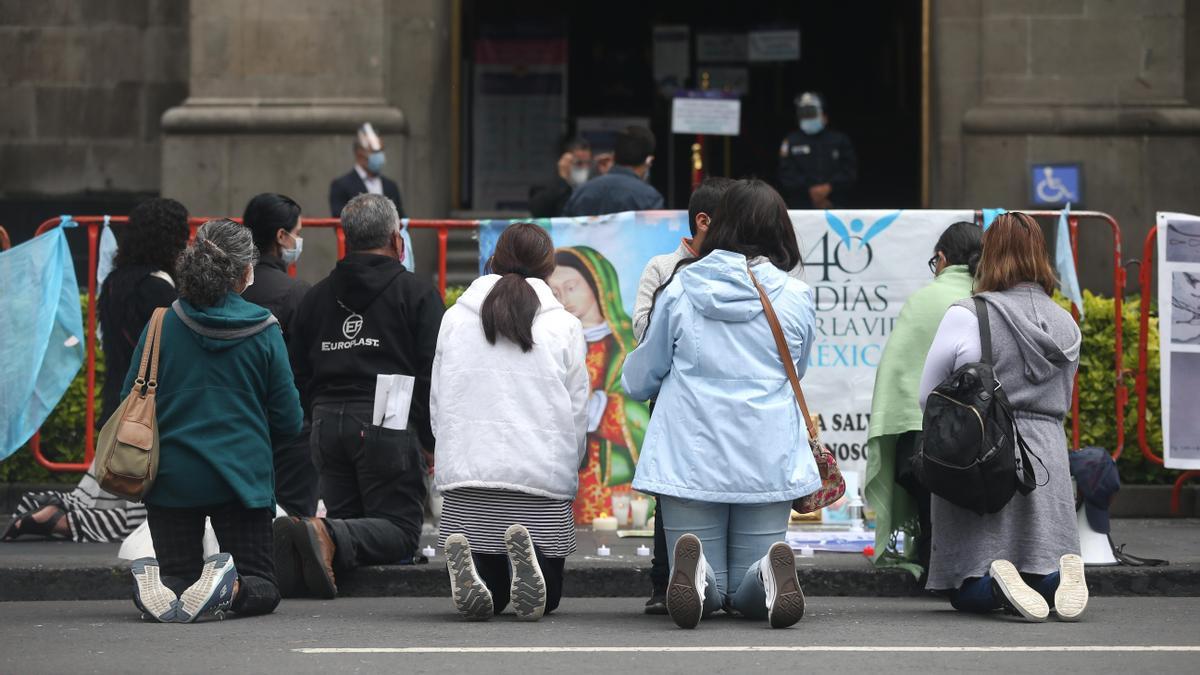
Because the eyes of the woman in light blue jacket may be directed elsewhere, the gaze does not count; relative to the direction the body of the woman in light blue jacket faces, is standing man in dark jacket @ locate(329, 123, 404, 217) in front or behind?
in front

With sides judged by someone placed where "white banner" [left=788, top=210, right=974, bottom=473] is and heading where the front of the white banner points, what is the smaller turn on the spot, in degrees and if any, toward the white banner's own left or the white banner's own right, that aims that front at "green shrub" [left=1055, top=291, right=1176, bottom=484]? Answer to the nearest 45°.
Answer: approximately 90° to the white banner's own left

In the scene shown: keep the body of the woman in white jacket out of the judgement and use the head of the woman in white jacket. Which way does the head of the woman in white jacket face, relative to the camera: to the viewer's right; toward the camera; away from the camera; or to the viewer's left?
away from the camera

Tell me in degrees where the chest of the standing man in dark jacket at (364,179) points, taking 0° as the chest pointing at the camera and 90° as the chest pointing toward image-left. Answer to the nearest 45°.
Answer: approximately 315°

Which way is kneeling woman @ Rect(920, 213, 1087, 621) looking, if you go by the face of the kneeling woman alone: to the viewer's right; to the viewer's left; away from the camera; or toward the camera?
away from the camera

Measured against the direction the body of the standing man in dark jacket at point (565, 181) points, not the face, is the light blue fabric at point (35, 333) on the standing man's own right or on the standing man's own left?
on the standing man's own right

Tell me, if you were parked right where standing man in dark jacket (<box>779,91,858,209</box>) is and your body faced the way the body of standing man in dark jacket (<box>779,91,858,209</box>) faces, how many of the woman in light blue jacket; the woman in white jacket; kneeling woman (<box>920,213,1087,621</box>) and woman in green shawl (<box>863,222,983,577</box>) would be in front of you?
4

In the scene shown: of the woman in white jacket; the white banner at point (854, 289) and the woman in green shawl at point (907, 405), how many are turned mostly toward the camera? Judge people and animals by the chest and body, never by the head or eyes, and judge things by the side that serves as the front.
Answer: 1

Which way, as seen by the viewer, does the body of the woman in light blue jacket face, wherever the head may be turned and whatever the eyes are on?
away from the camera

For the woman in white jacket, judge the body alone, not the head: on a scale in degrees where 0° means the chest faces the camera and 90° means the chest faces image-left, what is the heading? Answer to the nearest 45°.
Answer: approximately 180°

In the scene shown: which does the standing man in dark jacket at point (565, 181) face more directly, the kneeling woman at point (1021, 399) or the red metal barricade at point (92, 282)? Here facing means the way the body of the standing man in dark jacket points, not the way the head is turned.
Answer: the kneeling woman

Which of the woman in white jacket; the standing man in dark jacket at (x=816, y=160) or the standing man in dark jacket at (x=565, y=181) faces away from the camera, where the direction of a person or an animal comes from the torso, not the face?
the woman in white jacket

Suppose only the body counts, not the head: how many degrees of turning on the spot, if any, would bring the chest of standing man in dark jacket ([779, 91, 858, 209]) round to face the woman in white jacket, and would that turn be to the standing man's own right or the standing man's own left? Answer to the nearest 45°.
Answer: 0° — they already face them

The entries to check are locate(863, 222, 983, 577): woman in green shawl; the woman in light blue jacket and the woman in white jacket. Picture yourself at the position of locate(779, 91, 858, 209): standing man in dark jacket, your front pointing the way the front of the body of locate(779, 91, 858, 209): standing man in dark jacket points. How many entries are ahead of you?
3
